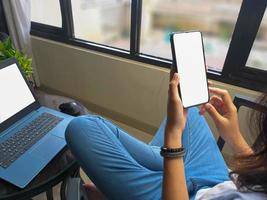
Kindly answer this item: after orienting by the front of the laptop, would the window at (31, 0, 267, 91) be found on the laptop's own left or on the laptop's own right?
on the laptop's own left

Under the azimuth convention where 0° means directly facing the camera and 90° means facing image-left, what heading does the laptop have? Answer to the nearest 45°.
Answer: approximately 315°
